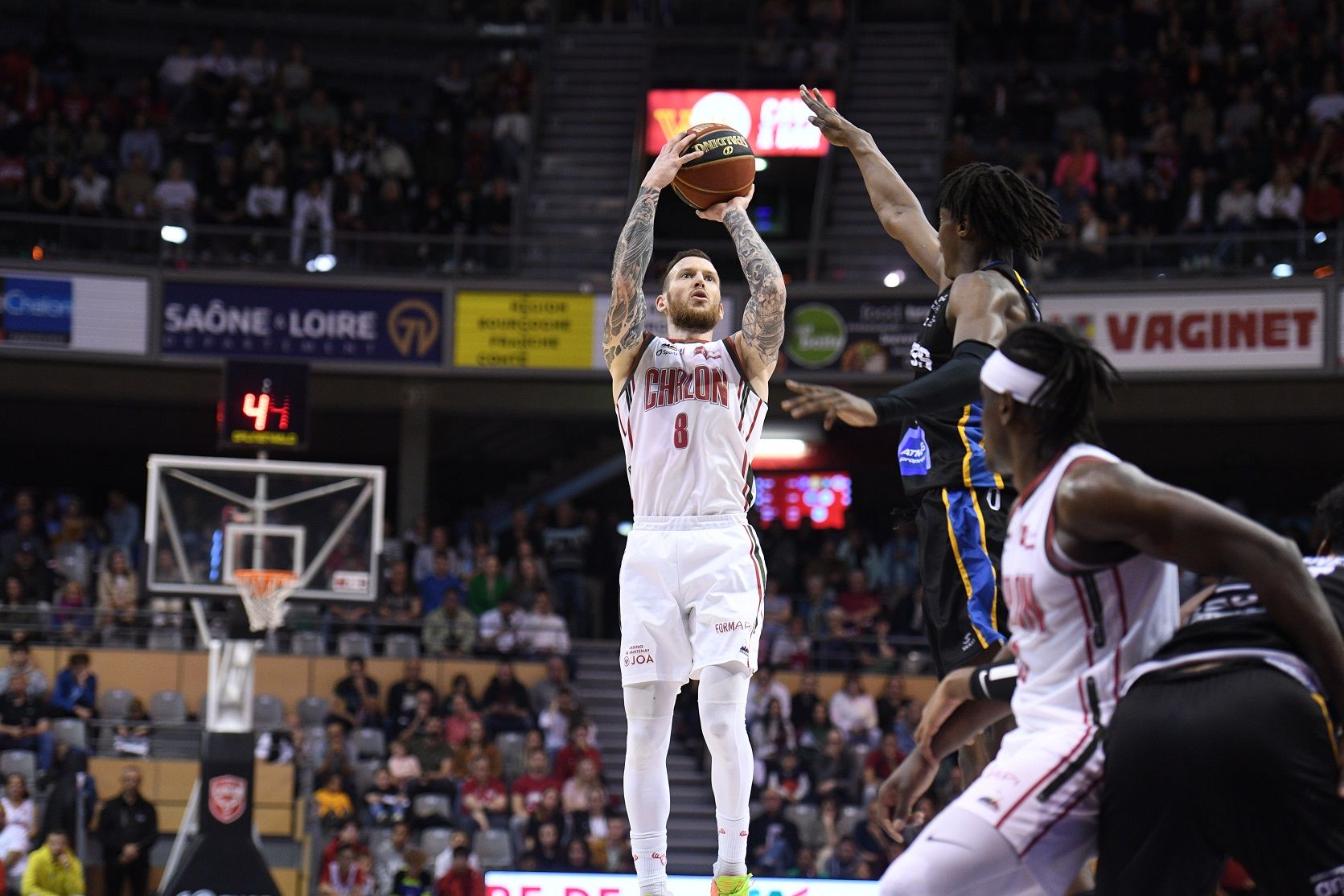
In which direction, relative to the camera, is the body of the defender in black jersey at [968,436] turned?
to the viewer's left

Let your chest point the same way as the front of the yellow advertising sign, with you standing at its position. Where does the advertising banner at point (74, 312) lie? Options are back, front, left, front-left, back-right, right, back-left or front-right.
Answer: right

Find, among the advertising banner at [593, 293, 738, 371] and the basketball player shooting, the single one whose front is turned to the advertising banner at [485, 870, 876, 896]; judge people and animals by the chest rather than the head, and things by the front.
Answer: the advertising banner at [593, 293, 738, 371]

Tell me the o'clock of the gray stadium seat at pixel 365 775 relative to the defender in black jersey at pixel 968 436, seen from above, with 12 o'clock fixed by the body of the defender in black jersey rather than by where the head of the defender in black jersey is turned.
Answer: The gray stadium seat is roughly at 2 o'clock from the defender in black jersey.

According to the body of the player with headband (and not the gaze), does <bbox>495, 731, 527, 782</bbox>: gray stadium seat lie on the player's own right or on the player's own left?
on the player's own right

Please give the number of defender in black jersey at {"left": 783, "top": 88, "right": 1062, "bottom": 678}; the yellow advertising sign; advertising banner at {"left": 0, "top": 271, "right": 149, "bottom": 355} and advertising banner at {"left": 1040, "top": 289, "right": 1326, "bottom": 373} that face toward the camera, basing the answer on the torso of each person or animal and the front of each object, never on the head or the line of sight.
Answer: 3

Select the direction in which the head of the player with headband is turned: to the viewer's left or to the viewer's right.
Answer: to the viewer's left

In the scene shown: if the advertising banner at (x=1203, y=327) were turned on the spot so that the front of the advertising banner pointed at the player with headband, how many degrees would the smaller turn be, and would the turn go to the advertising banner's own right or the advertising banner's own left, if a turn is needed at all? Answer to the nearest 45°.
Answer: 0° — it already faces them

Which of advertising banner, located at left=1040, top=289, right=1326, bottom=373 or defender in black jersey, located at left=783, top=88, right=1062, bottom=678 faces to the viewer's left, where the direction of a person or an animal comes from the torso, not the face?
the defender in black jersey

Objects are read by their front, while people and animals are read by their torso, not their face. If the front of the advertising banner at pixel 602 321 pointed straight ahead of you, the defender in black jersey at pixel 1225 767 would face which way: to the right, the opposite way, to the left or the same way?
the opposite way

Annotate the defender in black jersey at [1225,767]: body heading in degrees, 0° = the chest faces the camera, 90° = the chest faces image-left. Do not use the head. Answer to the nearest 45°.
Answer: approximately 180°

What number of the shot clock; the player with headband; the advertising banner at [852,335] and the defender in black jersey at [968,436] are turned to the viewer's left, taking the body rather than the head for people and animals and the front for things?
2

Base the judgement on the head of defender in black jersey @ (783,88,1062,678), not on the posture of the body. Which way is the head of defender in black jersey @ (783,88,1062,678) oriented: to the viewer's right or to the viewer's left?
to the viewer's left
